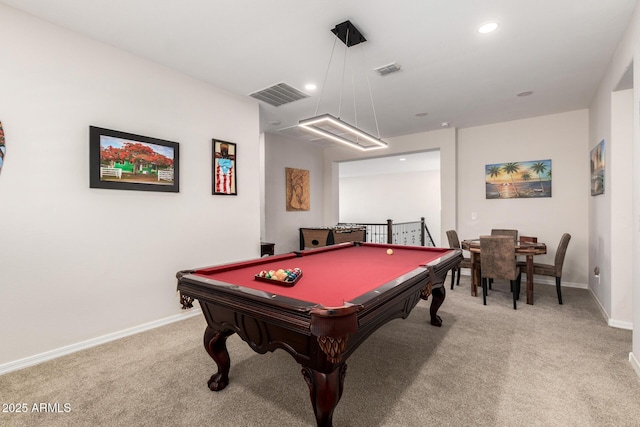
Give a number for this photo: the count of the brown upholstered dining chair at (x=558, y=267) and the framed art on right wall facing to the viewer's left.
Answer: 2

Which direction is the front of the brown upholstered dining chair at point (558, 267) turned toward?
to the viewer's left

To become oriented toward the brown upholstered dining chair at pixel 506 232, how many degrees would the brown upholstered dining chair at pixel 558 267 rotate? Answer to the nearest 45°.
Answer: approximately 45° to its right

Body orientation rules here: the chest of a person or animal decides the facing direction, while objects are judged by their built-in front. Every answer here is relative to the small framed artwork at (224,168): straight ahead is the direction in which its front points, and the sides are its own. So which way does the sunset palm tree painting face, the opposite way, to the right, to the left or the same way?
to the right

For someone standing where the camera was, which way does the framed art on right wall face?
facing to the left of the viewer

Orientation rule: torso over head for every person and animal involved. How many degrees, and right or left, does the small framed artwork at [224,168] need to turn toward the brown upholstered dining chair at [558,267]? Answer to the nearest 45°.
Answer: approximately 45° to its left
